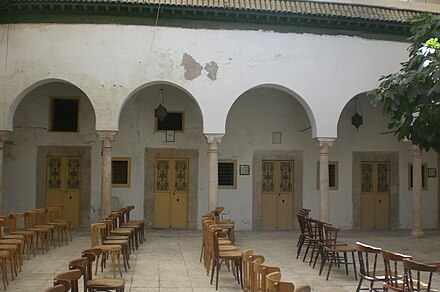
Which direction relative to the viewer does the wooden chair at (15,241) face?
to the viewer's right

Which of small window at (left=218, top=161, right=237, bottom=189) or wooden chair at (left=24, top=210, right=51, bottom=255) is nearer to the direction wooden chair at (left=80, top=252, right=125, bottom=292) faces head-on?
the small window

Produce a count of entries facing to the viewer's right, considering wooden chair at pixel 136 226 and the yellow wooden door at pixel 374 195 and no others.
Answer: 1

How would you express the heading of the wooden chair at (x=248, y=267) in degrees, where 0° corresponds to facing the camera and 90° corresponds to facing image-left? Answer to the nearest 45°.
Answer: approximately 270°

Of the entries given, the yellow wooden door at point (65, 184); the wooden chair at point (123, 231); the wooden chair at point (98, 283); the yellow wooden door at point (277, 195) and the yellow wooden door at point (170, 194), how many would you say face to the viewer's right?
2

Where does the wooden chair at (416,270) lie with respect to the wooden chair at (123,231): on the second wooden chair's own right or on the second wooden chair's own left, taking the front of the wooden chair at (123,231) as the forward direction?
on the second wooden chair's own right

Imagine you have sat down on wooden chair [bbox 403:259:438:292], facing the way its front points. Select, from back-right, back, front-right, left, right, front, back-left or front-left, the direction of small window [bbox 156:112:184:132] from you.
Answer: left

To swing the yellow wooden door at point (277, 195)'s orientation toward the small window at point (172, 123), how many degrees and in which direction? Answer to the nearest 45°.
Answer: approximately 90° to its right

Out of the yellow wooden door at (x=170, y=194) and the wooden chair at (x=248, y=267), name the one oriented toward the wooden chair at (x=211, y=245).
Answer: the yellow wooden door

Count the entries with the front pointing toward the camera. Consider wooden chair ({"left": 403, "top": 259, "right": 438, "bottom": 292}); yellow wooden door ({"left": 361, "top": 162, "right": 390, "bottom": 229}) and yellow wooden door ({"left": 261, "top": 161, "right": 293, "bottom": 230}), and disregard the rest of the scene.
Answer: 2

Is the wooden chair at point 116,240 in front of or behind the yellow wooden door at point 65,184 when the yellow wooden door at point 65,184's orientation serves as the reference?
in front
